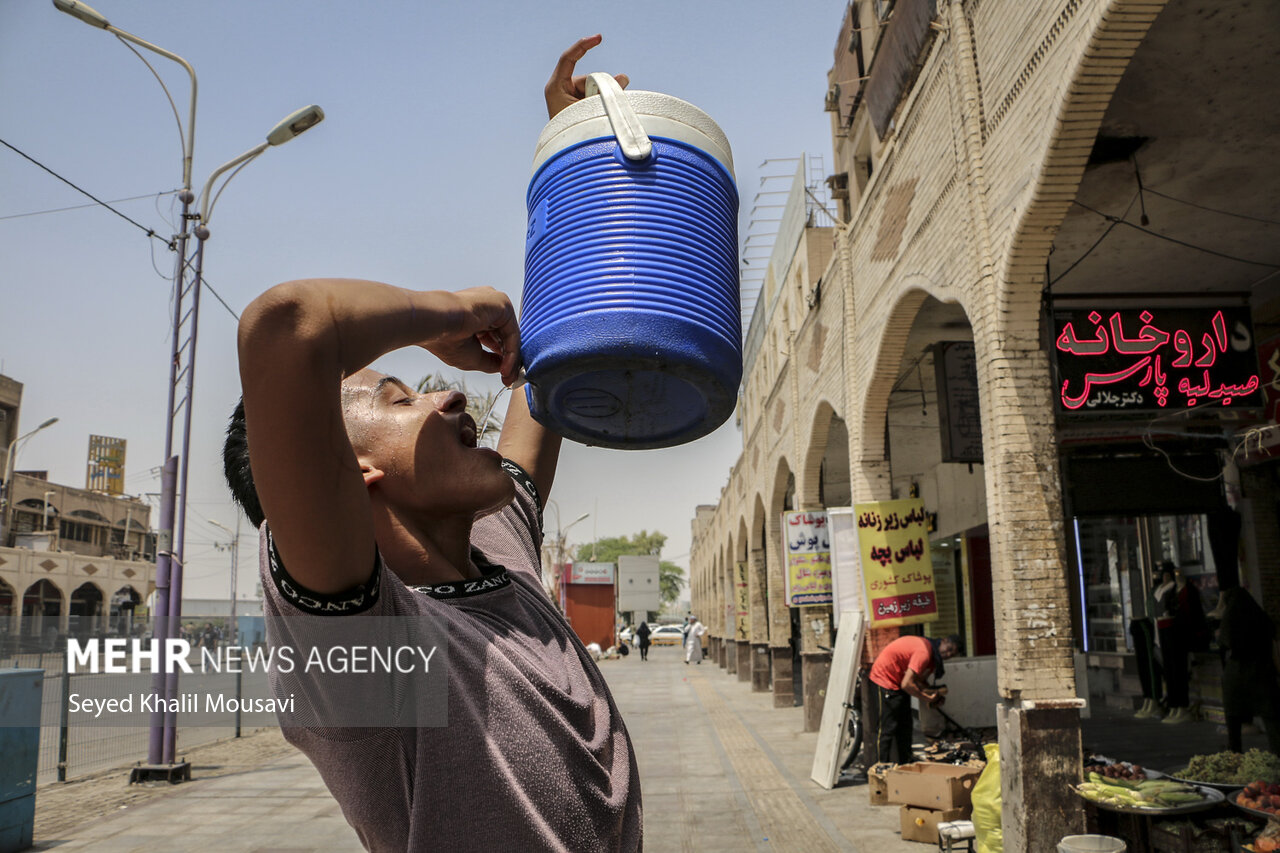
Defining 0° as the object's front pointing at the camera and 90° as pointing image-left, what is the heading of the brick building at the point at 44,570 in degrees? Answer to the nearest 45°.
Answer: approximately 315°

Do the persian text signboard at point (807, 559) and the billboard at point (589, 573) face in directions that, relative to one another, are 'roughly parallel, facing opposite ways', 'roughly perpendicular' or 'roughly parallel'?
roughly parallel

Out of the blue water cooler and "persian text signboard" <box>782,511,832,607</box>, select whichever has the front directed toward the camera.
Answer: the persian text signboard

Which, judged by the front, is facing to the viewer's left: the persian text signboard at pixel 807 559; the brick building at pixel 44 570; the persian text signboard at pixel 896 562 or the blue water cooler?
the blue water cooler

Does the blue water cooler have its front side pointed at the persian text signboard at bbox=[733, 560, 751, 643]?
no

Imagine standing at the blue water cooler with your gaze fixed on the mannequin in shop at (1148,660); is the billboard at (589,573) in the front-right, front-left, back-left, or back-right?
front-left

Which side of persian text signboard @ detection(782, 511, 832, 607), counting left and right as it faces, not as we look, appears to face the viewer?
front

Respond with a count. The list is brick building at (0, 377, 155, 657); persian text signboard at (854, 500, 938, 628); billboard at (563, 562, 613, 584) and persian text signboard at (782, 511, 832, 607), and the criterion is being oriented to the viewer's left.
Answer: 0

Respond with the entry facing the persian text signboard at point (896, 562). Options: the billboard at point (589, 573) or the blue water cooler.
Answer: the billboard

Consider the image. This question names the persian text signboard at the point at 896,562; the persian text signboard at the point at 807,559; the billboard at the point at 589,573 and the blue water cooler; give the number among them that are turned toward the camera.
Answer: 3

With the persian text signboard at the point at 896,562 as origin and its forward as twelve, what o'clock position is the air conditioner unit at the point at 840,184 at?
The air conditioner unit is roughly at 6 o'clock from the persian text signboard.

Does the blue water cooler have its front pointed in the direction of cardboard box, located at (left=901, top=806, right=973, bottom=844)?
no

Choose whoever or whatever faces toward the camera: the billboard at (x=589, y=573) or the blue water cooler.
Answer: the billboard

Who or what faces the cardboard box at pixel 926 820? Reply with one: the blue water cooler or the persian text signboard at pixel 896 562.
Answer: the persian text signboard

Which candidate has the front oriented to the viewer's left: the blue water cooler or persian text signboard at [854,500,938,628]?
the blue water cooler

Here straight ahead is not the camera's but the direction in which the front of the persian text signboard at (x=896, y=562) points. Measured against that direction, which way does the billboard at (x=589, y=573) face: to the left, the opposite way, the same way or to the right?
the same way

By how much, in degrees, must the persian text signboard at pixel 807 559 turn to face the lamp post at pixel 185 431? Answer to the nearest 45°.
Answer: approximately 45° to its right

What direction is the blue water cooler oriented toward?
to the viewer's left

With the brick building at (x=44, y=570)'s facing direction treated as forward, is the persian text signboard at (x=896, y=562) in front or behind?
in front

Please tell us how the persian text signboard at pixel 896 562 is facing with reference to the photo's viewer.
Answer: facing the viewer
